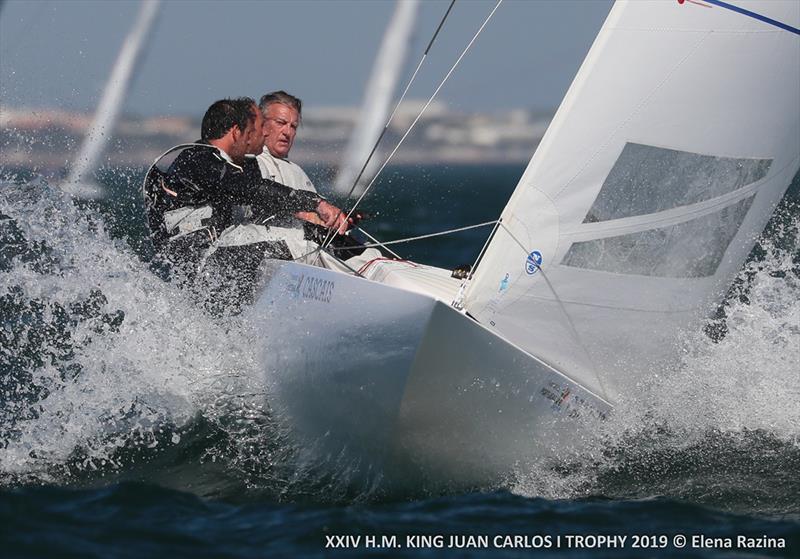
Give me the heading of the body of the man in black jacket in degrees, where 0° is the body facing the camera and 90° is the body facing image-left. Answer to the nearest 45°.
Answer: approximately 270°

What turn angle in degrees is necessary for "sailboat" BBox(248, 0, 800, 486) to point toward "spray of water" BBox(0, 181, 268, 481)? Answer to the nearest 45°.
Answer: approximately 90° to its right

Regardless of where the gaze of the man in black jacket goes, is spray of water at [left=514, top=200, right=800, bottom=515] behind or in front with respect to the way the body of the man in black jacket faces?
in front

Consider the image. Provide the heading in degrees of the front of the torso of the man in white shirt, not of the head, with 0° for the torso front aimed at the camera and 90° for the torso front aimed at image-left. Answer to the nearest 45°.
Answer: approximately 315°
